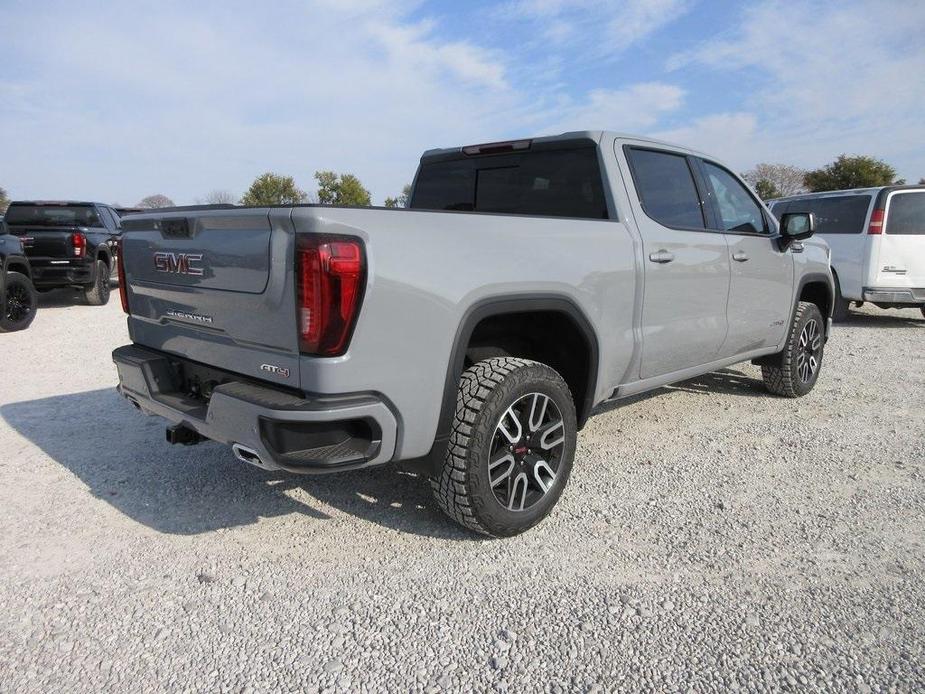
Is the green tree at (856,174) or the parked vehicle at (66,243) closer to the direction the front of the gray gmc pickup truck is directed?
the green tree

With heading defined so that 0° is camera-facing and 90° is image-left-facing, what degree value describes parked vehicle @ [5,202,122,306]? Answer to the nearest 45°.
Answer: approximately 225°

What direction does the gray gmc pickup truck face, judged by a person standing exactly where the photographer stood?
facing away from the viewer and to the right of the viewer

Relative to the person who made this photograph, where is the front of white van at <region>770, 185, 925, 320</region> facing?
facing away from the viewer and to the left of the viewer

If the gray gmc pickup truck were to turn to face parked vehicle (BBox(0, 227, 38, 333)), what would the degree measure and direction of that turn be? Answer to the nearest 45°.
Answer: approximately 90° to its left

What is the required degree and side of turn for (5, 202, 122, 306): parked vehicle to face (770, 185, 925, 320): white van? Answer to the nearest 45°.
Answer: approximately 90° to its right

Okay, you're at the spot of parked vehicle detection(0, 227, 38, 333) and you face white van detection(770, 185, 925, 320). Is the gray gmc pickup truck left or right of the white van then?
right

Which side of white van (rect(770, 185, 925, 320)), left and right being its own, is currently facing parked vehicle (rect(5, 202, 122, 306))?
left

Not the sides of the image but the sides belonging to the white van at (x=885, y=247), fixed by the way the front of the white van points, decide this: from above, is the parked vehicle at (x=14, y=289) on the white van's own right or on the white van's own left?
on the white van's own left

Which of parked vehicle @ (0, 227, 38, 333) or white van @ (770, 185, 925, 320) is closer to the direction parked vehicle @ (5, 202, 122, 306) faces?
the white van

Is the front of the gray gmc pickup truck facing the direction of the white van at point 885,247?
yes

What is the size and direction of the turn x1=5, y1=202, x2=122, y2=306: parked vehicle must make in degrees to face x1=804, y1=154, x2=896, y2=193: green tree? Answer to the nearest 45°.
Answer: approximately 45° to its right
